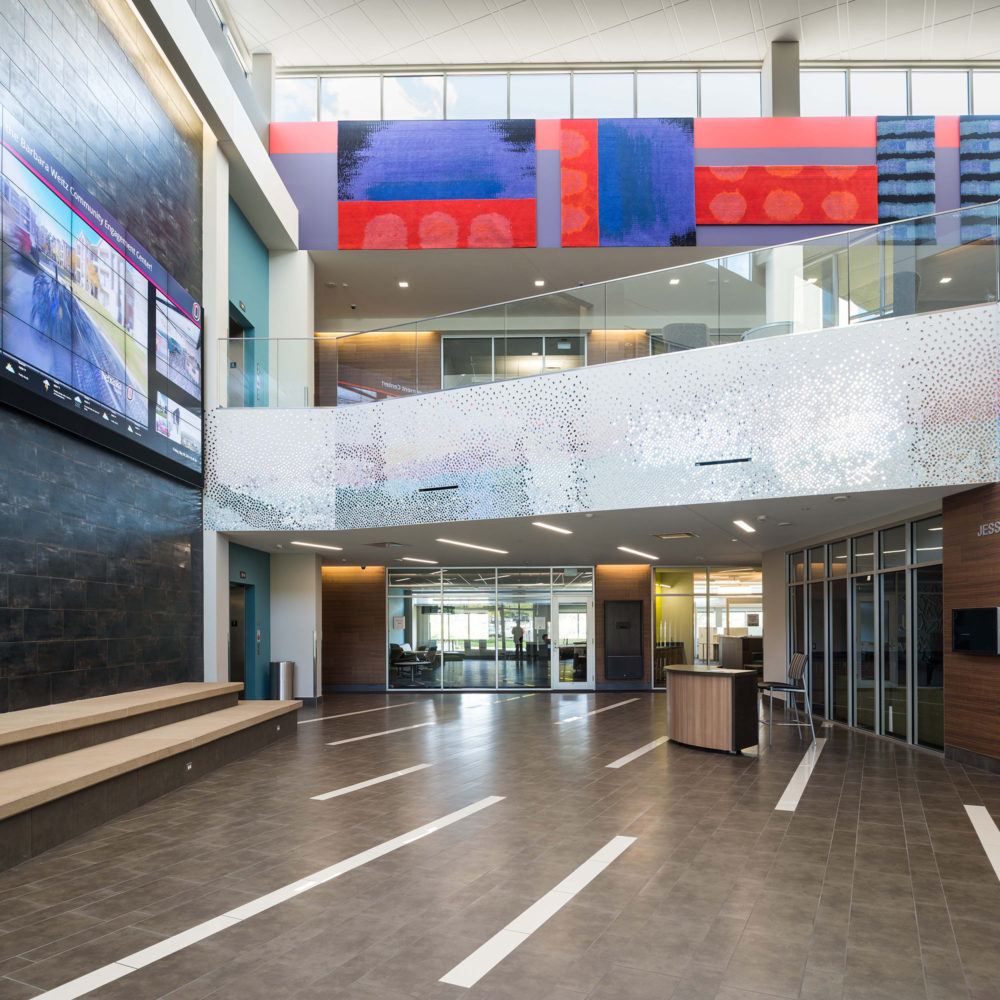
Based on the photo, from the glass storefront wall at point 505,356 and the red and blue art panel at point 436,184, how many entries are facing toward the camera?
2

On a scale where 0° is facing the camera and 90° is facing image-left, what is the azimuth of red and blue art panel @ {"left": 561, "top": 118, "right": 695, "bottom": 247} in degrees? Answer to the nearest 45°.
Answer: approximately 0°

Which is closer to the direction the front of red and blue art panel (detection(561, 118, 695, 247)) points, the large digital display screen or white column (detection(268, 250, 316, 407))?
the large digital display screen
